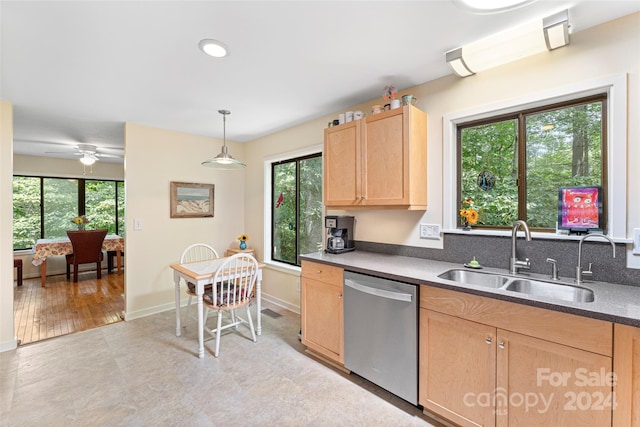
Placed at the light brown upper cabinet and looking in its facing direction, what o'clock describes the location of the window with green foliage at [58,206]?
The window with green foliage is roughly at 2 o'clock from the light brown upper cabinet.

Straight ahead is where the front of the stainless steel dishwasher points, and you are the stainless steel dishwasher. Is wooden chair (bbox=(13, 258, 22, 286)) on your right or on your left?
on your right

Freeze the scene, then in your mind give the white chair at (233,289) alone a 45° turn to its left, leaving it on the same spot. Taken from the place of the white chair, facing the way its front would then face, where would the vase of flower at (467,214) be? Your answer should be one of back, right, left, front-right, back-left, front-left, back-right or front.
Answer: back-left

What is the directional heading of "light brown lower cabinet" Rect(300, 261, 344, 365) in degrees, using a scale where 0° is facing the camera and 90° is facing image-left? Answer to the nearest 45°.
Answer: approximately 45°

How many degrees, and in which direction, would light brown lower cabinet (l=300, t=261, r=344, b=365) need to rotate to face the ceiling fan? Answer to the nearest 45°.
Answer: approximately 90° to its right
